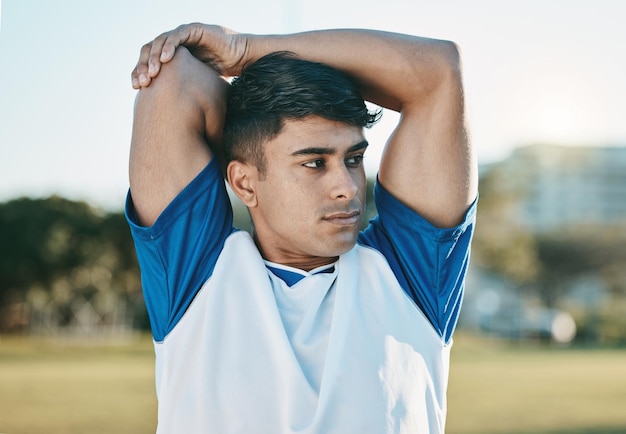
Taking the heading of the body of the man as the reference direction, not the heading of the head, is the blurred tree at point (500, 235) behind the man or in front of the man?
behind

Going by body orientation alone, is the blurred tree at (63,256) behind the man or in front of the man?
behind

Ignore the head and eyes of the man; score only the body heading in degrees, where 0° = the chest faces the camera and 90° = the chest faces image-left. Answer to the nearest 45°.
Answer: approximately 0°
